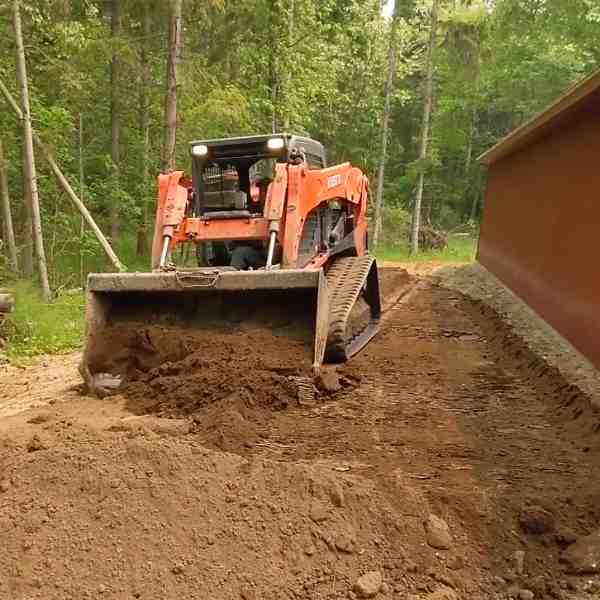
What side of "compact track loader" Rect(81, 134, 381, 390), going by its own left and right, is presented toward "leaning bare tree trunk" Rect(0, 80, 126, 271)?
right

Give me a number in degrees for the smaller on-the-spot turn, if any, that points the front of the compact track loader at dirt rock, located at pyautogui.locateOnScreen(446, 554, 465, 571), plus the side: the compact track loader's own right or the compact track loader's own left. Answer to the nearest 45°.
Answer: approximately 45° to the compact track loader's own left

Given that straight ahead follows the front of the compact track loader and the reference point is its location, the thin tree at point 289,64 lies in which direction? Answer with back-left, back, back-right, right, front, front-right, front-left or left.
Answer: back-right

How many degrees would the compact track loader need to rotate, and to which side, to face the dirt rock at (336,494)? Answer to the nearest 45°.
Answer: approximately 45° to its left

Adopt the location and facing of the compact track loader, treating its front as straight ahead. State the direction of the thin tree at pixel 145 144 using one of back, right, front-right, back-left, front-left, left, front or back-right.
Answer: back-right

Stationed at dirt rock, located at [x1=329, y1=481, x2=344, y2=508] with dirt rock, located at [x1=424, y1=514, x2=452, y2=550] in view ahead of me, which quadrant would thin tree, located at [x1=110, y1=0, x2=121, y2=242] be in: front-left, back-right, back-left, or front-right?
back-left

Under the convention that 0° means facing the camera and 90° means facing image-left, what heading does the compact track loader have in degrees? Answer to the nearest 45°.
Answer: approximately 45°

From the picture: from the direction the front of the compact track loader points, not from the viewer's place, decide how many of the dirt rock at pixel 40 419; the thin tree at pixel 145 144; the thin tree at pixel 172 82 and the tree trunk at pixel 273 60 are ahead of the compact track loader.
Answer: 1

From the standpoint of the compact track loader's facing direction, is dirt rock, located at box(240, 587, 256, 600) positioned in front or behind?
in front

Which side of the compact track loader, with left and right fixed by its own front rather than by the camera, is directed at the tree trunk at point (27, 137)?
right

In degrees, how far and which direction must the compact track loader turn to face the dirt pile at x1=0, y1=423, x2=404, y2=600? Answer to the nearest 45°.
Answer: approximately 45° to its left

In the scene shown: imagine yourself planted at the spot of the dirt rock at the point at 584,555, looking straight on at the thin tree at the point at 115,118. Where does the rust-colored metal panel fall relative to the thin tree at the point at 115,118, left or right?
right
